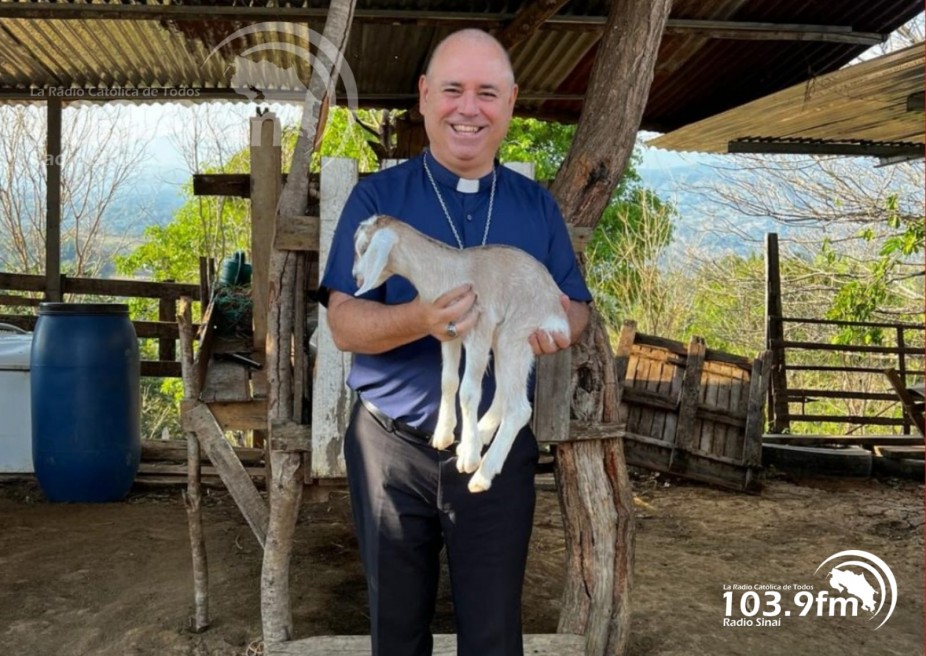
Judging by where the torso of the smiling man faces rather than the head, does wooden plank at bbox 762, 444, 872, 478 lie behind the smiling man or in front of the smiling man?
behind

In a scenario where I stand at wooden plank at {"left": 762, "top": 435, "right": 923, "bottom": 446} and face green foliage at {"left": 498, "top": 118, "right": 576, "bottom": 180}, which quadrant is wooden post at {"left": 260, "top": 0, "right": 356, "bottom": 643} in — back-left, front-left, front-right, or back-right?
back-left

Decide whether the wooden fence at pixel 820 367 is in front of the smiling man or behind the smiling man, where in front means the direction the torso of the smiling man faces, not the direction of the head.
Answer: behind

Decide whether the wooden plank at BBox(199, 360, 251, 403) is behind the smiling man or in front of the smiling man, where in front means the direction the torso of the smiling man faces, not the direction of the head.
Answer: behind

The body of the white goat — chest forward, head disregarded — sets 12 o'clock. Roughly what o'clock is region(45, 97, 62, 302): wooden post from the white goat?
The wooden post is roughly at 2 o'clock from the white goat.

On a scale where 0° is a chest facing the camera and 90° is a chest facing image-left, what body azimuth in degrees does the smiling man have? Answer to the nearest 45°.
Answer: approximately 0°

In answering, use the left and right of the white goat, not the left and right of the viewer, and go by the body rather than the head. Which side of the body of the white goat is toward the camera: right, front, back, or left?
left

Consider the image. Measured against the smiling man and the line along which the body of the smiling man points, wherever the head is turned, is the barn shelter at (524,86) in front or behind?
behind

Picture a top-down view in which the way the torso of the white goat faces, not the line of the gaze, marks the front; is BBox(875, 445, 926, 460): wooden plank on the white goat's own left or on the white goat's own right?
on the white goat's own right

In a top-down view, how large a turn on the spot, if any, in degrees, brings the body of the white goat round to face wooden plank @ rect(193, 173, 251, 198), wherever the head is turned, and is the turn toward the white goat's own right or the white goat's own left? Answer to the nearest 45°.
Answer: approximately 45° to the white goat's own right

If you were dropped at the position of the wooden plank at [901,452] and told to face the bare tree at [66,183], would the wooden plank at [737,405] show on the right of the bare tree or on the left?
left

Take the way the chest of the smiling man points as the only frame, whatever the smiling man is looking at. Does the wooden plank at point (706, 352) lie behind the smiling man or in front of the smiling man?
behind
